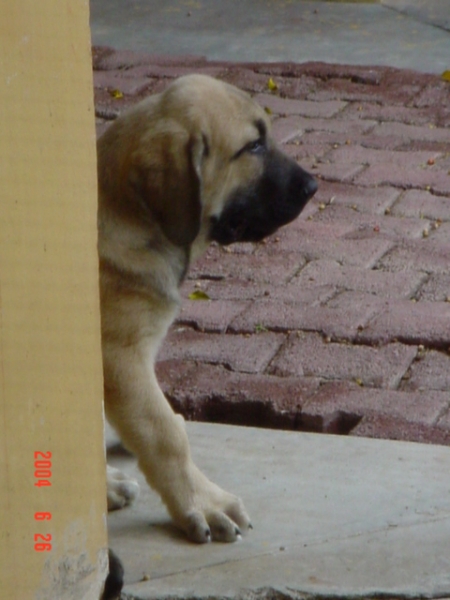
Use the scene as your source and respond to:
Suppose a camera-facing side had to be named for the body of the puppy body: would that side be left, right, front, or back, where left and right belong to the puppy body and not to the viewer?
right
